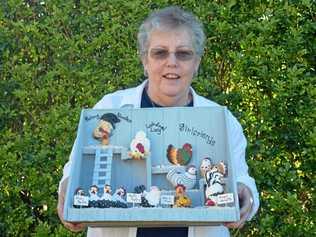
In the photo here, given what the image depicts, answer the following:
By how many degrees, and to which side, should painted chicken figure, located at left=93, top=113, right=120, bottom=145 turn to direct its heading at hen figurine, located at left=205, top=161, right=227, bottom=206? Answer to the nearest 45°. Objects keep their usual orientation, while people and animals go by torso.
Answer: approximately 90° to its left

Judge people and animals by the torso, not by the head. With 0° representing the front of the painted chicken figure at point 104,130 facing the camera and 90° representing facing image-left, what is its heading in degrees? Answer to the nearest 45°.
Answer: approximately 0°

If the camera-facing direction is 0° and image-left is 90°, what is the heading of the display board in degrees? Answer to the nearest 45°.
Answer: approximately 0°
